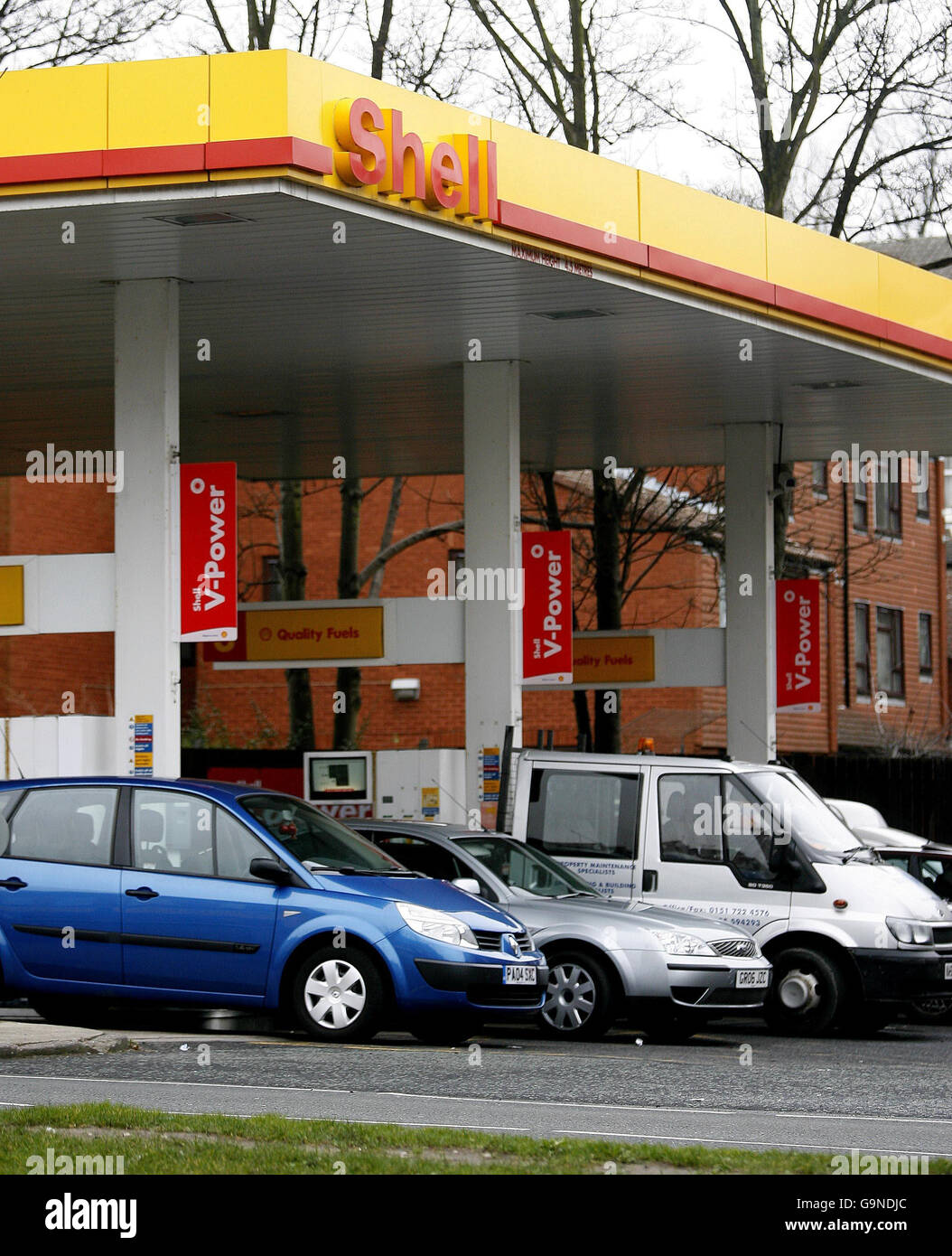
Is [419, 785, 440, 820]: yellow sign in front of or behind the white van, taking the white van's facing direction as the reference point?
behind

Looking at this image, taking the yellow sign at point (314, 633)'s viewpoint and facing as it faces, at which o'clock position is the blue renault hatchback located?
The blue renault hatchback is roughly at 12 o'clock from the yellow sign.

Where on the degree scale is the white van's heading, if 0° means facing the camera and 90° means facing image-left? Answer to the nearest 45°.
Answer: approximately 315°

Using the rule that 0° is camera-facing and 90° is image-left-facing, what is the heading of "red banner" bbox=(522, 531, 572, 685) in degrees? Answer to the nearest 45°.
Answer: approximately 0°

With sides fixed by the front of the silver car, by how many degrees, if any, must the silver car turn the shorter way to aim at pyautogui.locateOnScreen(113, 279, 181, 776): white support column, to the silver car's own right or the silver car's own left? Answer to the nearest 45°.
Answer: approximately 180°

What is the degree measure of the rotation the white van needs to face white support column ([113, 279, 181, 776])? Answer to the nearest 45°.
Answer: approximately 135° to its right

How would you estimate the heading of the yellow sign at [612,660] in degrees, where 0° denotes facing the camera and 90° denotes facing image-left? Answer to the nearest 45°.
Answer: approximately 0°

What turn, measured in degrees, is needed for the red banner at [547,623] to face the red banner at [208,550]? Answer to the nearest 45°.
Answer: approximately 45° to its right

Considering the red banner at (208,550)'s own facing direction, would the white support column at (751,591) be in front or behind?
behind

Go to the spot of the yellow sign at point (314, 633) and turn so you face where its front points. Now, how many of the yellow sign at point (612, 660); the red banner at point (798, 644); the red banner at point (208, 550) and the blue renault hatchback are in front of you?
2
